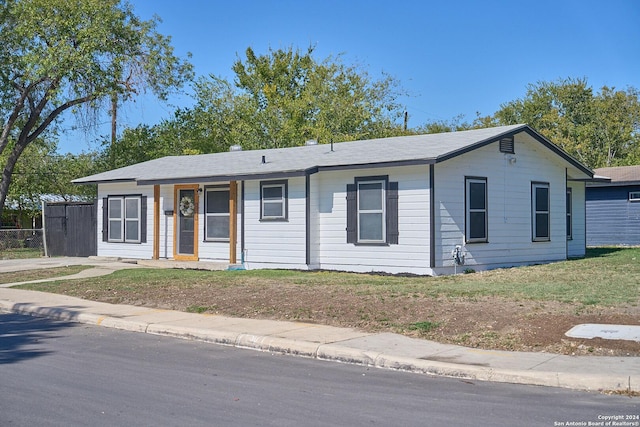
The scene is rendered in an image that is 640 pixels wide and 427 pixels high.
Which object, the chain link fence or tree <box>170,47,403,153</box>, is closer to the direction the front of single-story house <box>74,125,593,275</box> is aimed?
the chain link fence

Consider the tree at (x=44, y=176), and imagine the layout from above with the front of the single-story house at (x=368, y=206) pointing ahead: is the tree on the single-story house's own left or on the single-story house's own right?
on the single-story house's own right

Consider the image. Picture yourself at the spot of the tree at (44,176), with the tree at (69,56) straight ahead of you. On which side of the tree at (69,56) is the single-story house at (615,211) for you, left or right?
left

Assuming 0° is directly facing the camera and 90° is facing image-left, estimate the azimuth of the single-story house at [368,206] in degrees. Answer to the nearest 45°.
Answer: approximately 45°

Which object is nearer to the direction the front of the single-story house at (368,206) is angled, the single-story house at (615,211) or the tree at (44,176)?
the tree

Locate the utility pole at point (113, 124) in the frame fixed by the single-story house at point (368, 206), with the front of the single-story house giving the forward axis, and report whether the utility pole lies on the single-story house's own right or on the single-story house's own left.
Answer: on the single-story house's own right

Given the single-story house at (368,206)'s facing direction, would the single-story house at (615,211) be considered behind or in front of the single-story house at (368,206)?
behind

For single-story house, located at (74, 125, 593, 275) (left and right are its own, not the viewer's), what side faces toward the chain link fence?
right

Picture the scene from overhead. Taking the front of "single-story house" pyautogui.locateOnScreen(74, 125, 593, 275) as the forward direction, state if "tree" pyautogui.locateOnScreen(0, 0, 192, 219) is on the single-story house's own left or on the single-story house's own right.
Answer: on the single-story house's own right
